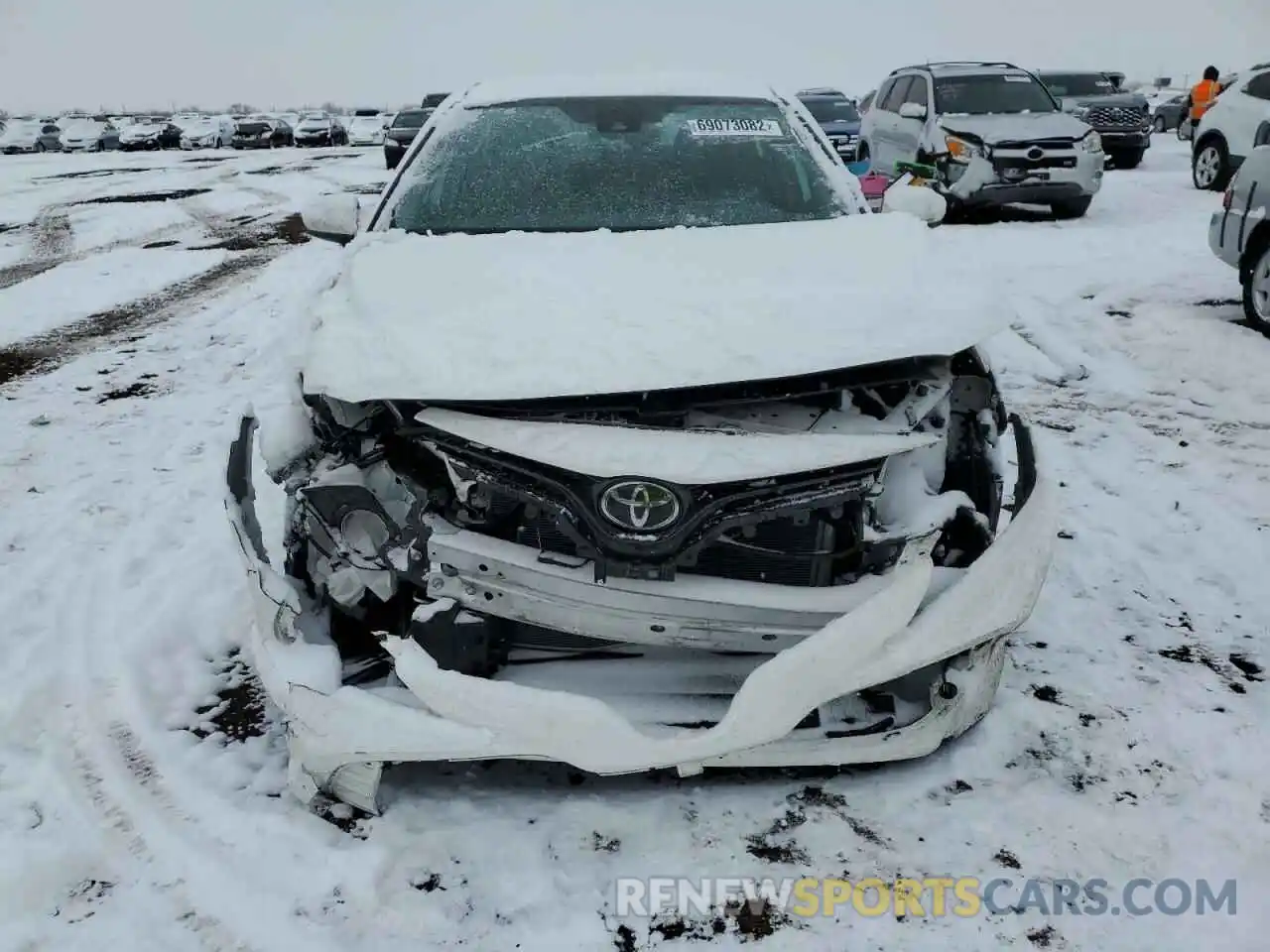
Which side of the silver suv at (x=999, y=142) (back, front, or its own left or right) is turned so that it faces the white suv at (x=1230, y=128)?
left

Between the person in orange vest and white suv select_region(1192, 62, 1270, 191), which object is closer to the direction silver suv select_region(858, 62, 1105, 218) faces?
the white suv

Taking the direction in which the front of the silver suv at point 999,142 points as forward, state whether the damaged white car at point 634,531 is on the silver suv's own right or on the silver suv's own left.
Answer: on the silver suv's own right

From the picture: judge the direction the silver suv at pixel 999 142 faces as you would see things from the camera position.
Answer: facing the viewer and to the right of the viewer

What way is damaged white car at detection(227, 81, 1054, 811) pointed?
toward the camera

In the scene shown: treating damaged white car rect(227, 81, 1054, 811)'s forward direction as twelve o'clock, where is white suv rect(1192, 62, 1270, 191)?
The white suv is roughly at 7 o'clock from the damaged white car.

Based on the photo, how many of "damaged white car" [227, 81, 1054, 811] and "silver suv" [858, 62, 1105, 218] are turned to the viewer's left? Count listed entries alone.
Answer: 0

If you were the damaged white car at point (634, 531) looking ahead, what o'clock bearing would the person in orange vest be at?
The person in orange vest is roughly at 7 o'clock from the damaged white car.
